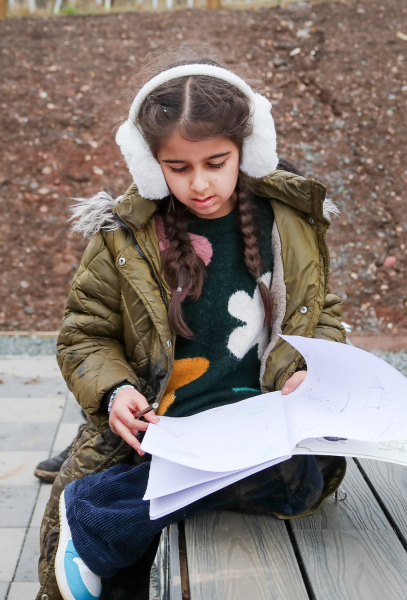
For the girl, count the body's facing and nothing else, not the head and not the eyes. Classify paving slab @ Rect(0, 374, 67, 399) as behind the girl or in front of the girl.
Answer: behind

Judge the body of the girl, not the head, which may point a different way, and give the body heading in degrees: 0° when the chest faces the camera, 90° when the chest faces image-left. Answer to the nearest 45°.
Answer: approximately 0°
